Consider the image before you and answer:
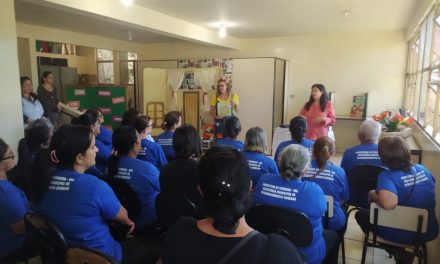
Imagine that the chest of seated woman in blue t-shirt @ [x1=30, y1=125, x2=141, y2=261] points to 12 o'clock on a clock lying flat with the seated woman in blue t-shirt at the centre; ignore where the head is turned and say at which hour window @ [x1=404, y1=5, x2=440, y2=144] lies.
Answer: The window is roughly at 1 o'clock from the seated woman in blue t-shirt.

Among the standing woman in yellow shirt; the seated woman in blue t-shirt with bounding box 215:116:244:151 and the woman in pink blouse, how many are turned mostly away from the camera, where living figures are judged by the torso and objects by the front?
1

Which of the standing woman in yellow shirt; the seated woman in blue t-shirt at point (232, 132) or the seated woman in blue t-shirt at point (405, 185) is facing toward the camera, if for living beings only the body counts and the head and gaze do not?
the standing woman in yellow shirt

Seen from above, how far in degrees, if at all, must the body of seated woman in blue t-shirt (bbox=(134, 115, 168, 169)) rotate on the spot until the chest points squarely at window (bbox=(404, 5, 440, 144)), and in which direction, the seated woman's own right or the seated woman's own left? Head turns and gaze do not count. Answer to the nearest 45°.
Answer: approximately 45° to the seated woman's own right

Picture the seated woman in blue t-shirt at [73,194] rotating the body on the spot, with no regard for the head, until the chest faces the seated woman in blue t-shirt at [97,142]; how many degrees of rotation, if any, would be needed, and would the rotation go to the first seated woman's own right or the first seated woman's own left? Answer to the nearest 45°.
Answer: approximately 45° to the first seated woman's own left

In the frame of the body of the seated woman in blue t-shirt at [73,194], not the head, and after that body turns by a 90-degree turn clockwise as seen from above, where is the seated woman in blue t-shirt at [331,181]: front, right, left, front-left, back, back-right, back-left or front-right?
front-left

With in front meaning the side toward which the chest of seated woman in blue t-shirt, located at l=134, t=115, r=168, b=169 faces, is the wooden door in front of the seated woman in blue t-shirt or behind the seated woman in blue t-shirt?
in front

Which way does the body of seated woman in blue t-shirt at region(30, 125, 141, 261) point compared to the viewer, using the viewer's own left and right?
facing away from the viewer and to the right of the viewer

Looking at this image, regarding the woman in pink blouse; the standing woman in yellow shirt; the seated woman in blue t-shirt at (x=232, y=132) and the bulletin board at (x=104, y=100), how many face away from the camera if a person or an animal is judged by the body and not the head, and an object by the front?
1

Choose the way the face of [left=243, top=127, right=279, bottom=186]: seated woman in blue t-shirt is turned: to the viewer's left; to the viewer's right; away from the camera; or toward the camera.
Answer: away from the camera

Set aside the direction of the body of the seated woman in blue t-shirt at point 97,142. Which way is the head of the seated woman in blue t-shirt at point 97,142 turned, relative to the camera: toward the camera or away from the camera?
away from the camera

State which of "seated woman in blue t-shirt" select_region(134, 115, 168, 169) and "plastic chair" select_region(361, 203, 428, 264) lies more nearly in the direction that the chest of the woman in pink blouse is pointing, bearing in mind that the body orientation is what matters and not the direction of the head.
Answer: the seated woman in blue t-shirt

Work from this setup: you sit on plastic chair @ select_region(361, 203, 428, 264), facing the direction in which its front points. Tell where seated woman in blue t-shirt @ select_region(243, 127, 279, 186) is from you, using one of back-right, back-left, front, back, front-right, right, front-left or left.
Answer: left

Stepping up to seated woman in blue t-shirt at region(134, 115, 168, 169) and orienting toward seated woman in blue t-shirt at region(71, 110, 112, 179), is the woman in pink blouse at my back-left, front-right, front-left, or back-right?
back-right

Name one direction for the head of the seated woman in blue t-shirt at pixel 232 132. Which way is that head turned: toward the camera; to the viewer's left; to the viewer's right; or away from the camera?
away from the camera

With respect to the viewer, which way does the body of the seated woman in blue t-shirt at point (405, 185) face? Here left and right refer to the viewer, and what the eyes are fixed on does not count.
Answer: facing away from the viewer and to the left of the viewer

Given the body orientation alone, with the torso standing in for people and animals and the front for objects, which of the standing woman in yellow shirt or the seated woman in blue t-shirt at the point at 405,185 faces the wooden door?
the seated woman in blue t-shirt
